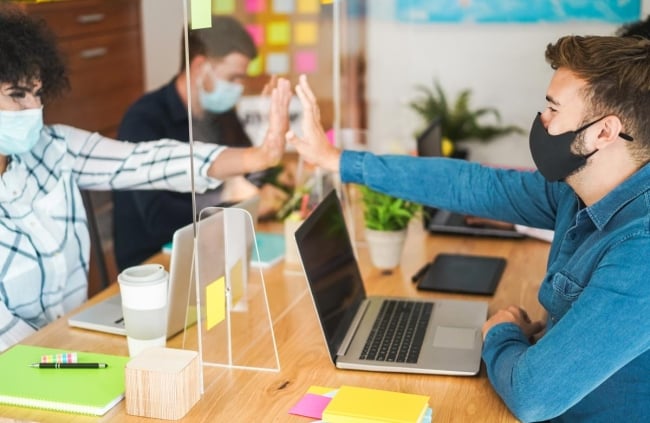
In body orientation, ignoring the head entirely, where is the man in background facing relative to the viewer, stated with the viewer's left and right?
facing the viewer and to the right of the viewer

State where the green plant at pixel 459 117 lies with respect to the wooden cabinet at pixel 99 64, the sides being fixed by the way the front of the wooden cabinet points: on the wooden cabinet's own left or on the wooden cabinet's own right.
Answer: on the wooden cabinet's own left

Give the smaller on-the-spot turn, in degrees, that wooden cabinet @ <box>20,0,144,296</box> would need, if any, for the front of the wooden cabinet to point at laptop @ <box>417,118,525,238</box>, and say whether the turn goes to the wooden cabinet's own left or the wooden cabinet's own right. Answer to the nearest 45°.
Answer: approximately 45° to the wooden cabinet's own left

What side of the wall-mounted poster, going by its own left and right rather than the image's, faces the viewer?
front

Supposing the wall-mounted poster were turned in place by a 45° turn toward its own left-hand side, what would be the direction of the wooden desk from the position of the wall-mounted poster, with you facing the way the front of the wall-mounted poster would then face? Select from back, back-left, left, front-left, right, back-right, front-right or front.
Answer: front-right

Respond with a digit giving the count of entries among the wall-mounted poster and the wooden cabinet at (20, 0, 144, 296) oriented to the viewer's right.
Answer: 0

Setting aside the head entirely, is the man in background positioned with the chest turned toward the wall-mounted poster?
no

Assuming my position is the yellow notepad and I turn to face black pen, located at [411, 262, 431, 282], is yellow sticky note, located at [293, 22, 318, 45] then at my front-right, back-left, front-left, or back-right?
front-left

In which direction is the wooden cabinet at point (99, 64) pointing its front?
toward the camera

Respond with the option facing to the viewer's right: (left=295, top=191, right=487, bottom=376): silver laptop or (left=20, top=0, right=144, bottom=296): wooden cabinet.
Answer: the silver laptop

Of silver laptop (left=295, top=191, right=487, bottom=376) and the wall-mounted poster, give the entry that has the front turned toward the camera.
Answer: the wall-mounted poster

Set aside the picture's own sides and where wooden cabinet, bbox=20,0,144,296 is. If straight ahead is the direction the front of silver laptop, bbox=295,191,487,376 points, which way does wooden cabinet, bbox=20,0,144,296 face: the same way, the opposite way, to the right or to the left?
to the right

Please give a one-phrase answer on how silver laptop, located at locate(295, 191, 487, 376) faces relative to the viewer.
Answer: facing to the right of the viewer

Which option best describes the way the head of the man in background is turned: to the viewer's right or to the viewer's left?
to the viewer's right

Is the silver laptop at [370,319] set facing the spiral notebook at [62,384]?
no

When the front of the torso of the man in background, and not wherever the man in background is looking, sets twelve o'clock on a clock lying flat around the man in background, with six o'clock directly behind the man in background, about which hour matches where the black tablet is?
The black tablet is roughly at 11 o'clock from the man in background.

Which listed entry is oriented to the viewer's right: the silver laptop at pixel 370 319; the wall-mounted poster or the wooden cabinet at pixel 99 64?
the silver laptop

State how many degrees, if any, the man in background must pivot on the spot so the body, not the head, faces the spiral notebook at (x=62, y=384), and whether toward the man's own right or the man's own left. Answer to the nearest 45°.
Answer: approximately 45° to the man's own right
